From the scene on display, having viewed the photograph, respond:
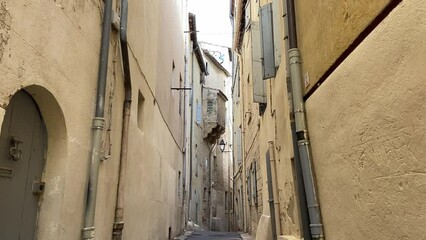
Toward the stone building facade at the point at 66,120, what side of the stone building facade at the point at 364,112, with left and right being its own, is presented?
front

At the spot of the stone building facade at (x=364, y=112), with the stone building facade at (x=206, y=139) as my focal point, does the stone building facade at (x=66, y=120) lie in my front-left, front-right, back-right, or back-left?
front-left

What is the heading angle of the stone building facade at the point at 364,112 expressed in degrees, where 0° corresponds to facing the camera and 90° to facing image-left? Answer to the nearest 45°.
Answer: approximately 90°

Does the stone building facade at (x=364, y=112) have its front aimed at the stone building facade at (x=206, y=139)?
no
